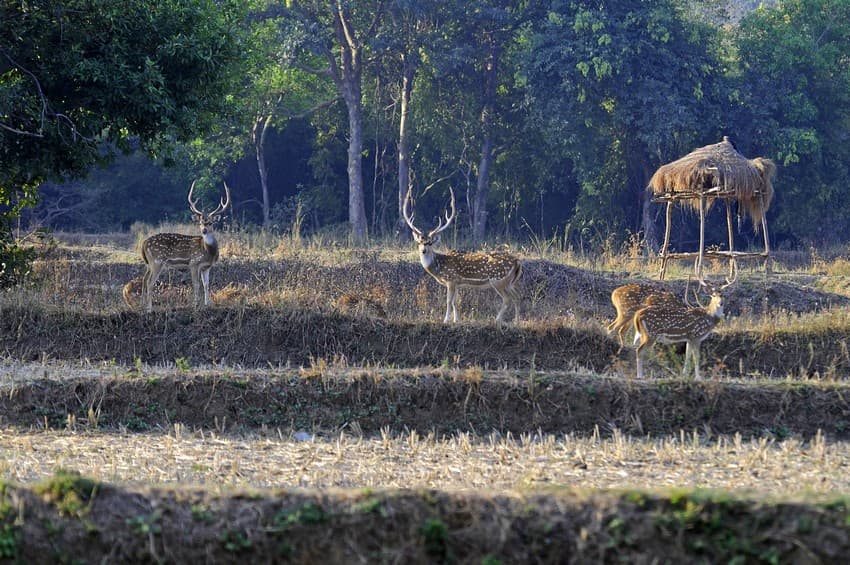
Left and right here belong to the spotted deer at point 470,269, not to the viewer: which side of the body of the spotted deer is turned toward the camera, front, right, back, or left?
left

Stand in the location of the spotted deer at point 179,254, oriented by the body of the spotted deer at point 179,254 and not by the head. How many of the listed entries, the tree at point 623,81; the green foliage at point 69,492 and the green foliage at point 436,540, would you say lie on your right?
2

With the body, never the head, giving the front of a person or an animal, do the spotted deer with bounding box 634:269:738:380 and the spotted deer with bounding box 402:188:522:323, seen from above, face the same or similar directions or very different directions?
very different directions

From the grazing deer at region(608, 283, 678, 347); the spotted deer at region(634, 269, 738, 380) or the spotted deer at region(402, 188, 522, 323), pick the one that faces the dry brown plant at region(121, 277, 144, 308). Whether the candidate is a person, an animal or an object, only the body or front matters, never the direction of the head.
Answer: the spotted deer at region(402, 188, 522, 323)

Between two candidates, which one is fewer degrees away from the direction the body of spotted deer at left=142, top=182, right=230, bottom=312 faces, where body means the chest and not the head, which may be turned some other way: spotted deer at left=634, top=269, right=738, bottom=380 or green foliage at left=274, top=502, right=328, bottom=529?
the spotted deer

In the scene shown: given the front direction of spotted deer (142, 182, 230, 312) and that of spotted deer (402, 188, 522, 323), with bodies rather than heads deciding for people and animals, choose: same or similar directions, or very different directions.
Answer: very different directions

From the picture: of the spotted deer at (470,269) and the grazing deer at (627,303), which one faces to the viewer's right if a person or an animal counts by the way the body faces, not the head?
the grazing deer

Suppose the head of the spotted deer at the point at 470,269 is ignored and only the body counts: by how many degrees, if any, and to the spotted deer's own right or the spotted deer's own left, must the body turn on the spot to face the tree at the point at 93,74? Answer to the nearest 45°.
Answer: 0° — it already faces it

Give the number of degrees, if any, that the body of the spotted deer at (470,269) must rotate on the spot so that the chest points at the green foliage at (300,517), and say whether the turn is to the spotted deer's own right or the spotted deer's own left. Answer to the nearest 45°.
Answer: approximately 90° to the spotted deer's own left

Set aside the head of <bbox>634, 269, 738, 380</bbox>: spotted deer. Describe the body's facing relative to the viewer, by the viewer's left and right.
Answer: facing to the right of the viewer

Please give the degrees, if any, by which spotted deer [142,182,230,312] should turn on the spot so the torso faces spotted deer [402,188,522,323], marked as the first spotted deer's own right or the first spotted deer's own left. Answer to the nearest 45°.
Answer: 0° — it already faces it

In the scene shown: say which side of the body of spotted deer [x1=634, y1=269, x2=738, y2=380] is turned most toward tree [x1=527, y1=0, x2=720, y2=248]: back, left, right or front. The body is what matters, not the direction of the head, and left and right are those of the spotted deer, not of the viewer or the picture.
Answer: left

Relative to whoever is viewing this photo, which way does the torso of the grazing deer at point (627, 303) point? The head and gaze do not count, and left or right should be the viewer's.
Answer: facing to the right of the viewer

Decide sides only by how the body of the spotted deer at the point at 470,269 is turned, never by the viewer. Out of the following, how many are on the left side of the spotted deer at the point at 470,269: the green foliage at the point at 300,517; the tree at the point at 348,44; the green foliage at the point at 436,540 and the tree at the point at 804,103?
2

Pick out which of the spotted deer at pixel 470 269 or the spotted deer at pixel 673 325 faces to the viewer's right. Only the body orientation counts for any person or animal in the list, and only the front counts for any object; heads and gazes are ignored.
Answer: the spotted deer at pixel 673 325

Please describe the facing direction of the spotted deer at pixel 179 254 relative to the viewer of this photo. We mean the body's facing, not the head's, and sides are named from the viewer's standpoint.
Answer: facing to the right of the viewer
